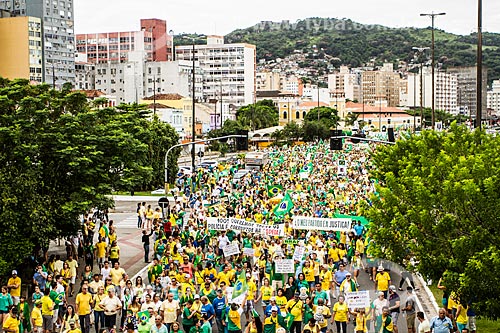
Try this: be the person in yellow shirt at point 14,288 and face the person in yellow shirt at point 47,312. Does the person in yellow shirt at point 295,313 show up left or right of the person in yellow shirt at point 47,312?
left

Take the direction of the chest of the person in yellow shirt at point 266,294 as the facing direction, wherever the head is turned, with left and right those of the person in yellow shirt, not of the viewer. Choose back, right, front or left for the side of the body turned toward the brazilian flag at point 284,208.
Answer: back

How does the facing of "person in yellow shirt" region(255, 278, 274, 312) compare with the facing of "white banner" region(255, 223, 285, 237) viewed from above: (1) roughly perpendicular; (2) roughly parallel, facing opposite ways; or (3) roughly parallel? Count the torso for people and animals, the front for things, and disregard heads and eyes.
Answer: roughly parallel

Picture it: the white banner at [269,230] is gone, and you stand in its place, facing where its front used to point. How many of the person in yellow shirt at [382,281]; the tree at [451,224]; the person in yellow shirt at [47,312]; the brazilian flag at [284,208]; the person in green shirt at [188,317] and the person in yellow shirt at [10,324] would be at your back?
1

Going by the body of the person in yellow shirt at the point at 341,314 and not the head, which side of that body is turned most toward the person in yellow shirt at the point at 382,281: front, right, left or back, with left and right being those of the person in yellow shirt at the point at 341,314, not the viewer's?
back

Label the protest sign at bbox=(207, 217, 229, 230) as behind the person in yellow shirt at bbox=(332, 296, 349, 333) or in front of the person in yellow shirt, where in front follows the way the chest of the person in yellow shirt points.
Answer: behind

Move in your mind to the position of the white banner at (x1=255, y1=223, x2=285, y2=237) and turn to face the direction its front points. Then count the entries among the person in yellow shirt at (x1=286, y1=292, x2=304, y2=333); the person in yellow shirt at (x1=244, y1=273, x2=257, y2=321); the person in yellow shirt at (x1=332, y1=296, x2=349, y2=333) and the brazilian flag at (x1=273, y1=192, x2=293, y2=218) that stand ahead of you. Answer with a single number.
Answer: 3

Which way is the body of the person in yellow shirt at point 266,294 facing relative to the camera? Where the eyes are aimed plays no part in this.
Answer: toward the camera

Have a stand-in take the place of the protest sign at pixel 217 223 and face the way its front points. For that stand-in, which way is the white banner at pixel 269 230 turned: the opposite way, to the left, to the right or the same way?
the same way

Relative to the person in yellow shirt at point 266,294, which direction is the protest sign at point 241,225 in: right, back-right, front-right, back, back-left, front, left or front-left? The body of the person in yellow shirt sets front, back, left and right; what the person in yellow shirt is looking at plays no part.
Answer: back

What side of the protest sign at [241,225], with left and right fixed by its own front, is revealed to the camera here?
front

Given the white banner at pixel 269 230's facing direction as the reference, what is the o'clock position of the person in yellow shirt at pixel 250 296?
The person in yellow shirt is roughly at 12 o'clock from the white banner.

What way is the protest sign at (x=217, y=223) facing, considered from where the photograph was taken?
facing the viewer

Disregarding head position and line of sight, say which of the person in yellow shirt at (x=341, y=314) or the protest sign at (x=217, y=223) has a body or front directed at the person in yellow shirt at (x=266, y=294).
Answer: the protest sign

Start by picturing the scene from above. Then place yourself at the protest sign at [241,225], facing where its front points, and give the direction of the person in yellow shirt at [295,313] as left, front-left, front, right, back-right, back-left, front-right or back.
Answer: front

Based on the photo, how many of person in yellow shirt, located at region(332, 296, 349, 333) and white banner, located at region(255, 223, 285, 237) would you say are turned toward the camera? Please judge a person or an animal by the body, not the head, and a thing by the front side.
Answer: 2
